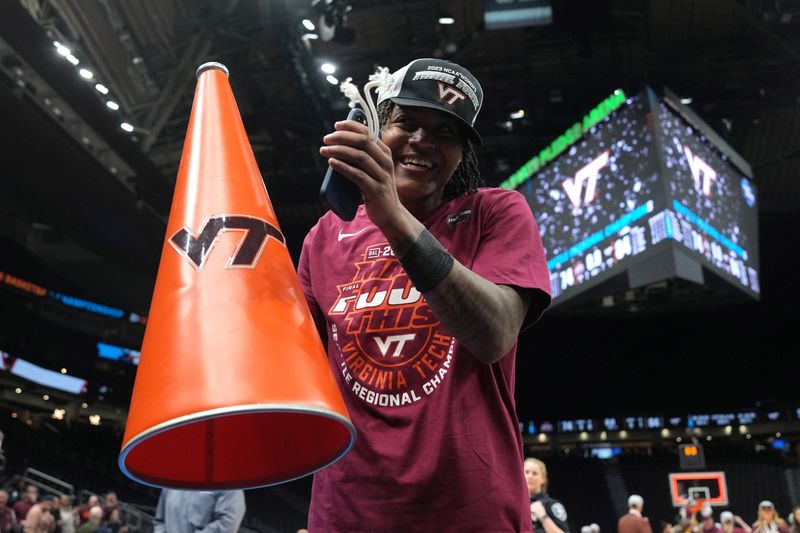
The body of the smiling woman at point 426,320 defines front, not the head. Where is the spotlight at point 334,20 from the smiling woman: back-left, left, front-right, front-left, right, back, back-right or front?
back

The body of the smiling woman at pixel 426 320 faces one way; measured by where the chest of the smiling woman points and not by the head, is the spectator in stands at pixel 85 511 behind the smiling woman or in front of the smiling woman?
behind

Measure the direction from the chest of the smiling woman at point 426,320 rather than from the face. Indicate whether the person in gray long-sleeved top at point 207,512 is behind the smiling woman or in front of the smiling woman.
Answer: behind

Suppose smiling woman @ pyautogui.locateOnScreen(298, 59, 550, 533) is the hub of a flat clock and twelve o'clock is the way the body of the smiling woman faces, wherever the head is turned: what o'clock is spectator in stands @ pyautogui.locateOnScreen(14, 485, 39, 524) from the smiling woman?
The spectator in stands is roughly at 5 o'clock from the smiling woman.

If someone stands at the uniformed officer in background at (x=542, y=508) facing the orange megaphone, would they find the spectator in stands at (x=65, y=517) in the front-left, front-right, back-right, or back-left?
back-right

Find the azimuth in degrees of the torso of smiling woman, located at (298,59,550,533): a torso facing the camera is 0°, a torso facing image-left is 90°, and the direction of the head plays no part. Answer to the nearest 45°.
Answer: approximately 0°

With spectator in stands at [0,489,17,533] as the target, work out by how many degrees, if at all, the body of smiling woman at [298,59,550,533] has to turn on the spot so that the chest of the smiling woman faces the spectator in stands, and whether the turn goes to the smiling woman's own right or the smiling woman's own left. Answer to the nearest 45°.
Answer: approximately 135° to the smiling woman's own right

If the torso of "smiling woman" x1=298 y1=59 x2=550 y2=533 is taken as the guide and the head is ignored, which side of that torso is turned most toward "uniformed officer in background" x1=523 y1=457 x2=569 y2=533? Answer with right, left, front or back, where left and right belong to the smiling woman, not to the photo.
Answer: back

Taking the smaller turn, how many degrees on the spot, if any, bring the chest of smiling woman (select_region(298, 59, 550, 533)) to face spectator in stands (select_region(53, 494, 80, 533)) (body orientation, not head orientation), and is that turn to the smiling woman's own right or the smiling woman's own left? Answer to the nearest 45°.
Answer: approximately 135° to the smiling woman's own right
